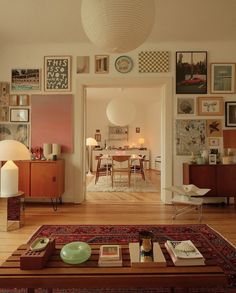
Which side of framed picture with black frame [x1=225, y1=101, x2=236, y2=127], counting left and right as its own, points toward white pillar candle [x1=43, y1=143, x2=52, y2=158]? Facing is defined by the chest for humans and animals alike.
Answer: right

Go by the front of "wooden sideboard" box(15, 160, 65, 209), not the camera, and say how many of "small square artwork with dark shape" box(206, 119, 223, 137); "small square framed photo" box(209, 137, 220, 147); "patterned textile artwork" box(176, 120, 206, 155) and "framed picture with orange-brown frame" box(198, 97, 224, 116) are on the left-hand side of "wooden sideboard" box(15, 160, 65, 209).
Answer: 4

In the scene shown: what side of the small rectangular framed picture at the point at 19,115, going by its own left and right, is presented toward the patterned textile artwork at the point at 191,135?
left

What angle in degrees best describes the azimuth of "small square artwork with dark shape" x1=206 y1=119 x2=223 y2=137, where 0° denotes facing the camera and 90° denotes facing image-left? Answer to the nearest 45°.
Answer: approximately 0°

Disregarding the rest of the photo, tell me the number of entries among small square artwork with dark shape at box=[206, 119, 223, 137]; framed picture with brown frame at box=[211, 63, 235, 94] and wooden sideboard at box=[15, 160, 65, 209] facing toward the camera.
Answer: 3

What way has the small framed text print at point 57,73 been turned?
toward the camera

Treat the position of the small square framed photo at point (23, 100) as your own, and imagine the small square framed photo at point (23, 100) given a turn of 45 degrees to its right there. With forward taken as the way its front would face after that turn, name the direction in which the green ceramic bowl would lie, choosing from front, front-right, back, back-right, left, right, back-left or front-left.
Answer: front-left

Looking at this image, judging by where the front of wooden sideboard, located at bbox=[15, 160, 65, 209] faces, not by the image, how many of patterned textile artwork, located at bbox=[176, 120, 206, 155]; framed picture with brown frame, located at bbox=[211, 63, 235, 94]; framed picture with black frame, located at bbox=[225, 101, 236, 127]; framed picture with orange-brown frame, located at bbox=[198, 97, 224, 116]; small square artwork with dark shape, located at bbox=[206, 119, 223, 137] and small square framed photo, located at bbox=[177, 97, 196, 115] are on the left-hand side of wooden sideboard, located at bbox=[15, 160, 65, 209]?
6

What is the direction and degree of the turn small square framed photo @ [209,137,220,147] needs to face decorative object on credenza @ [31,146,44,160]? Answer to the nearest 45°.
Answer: approximately 90° to its right

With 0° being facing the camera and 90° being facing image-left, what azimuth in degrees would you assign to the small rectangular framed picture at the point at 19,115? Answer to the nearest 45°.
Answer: approximately 0°

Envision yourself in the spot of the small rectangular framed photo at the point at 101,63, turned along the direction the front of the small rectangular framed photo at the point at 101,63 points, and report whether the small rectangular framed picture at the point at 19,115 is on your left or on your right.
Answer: on your right

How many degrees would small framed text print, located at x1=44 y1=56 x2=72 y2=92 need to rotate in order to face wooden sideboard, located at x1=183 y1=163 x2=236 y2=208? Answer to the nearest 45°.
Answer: approximately 90° to its left

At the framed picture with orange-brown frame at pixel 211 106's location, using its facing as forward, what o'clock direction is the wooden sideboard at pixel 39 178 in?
The wooden sideboard is roughly at 2 o'clock from the framed picture with orange-brown frame.
